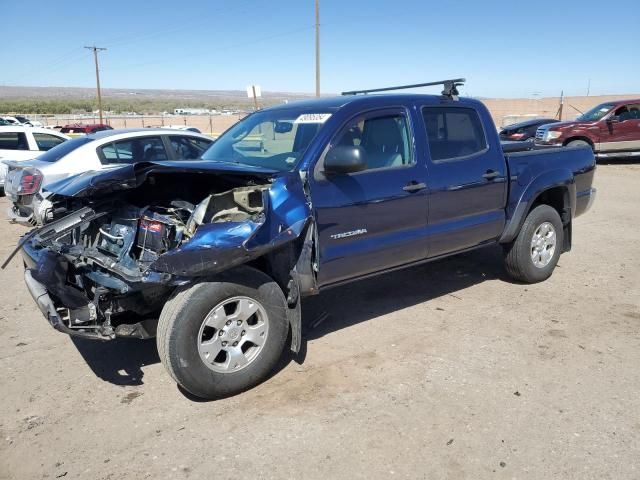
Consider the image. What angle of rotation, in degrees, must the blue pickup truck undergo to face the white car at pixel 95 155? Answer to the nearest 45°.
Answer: approximately 90° to its right

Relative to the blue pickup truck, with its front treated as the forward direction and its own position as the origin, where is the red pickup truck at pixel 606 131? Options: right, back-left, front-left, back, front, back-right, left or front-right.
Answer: back

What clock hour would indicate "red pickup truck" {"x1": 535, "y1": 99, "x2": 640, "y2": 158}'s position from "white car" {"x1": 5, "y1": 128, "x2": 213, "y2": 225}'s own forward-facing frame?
The red pickup truck is roughly at 1 o'clock from the white car.

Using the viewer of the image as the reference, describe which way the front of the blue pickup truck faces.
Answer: facing the viewer and to the left of the viewer

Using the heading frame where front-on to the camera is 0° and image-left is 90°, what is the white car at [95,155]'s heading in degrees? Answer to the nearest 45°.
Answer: approximately 225°

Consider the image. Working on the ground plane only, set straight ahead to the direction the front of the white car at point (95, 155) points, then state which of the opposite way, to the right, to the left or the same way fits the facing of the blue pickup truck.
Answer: the opposite way

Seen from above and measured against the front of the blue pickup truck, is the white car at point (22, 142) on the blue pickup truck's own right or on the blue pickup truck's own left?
on the blue pickup truck's own right
